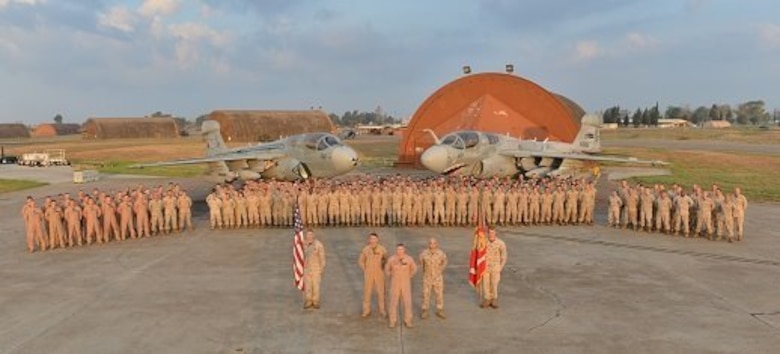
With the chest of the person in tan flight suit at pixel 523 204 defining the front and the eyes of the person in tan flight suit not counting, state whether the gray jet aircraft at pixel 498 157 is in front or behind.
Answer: behind

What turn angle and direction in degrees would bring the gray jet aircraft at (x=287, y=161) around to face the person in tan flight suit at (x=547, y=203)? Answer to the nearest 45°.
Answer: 0° — it already faces them

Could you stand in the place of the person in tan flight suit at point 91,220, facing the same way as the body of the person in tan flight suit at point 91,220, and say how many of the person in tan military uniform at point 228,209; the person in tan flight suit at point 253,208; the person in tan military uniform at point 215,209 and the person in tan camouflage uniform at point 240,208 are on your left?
4

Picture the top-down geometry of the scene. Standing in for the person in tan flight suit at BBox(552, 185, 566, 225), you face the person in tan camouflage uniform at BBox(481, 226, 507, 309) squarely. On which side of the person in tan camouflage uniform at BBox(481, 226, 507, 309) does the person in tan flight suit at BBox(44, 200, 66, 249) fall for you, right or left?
right

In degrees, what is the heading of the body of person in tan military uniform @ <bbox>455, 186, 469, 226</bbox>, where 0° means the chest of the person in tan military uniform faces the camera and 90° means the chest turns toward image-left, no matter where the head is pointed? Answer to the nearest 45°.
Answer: approximately 0°

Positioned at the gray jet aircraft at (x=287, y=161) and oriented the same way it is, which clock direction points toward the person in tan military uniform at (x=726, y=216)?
The person in tan military uniform is roughly at 12 o'clock from the gray jet aircraft.

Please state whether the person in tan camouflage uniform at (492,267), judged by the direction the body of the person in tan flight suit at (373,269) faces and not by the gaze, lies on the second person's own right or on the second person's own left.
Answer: on the second person's own left

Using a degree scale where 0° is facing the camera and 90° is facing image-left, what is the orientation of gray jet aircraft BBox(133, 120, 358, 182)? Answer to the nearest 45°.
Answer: approximately 315°

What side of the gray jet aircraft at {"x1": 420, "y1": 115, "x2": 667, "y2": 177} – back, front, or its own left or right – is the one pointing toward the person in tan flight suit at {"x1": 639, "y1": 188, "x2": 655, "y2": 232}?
left

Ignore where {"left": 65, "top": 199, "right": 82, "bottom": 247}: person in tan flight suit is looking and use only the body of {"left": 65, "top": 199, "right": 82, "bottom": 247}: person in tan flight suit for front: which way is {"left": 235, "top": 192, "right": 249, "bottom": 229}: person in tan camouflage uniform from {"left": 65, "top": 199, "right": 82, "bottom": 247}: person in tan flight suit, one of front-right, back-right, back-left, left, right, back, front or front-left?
left
